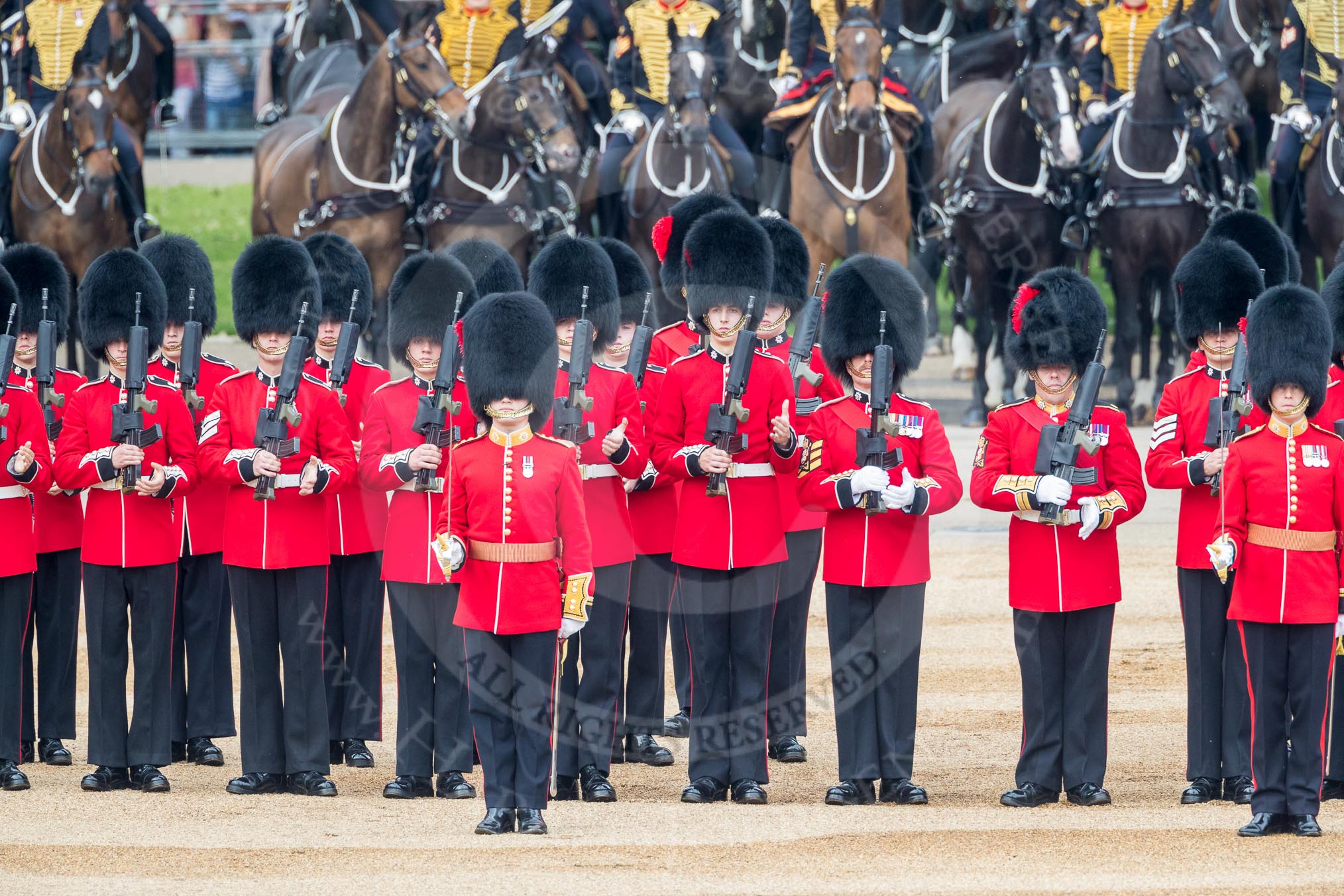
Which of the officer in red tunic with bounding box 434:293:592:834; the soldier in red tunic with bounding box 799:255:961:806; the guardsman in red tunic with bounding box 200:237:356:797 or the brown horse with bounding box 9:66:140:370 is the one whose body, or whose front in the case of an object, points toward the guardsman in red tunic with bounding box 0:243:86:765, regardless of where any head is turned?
the brown horse

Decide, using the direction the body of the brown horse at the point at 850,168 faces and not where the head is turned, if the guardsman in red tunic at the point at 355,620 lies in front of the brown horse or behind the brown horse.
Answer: in front

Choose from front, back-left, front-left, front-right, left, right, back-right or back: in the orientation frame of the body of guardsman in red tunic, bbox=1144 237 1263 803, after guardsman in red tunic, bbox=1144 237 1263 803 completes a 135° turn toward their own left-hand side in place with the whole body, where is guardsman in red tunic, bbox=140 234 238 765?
back-left

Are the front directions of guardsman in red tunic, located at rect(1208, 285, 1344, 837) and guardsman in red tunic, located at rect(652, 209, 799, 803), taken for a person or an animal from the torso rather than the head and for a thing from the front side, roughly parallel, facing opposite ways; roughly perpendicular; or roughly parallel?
roughly parallel

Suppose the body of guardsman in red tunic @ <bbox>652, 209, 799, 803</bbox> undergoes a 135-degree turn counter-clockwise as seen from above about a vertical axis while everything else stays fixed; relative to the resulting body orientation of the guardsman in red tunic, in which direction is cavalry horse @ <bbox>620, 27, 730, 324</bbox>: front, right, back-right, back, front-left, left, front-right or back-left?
front-left

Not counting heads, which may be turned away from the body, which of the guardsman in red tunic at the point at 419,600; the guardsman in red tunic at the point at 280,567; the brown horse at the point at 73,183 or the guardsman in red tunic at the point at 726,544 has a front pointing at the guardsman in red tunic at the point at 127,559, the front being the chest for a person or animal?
the brown horse

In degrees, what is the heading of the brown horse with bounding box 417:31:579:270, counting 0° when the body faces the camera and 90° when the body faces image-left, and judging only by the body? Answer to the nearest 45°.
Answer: approximately 315°

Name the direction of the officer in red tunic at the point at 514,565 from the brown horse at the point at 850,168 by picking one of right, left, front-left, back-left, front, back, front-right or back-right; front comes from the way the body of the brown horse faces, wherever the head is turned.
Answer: front

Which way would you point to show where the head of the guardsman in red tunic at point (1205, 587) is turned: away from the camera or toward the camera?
toward the camera

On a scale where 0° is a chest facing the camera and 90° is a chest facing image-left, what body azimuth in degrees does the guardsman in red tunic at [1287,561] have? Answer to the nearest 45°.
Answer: approximately 0°

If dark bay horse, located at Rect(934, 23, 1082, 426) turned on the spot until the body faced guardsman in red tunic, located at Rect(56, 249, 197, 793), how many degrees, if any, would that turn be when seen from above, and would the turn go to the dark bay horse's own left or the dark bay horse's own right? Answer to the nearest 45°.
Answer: approximately 45° to the dark bay horse's own right

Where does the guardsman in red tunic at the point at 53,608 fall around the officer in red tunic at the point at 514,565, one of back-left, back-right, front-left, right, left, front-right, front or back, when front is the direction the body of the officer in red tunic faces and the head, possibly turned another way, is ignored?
back-right

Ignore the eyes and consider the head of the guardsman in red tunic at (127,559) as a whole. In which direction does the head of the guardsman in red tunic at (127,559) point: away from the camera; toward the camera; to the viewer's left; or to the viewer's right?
toward the camera

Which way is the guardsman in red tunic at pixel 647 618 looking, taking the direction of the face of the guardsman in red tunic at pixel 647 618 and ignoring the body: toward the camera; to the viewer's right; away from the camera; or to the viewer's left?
toward the camera

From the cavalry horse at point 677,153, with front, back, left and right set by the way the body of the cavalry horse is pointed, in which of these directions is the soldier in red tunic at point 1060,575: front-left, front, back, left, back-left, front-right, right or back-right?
front

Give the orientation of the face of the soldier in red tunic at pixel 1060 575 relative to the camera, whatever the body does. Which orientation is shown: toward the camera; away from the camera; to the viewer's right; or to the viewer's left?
toward the camera

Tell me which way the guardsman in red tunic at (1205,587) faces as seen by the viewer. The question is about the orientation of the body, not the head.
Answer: toward the camera

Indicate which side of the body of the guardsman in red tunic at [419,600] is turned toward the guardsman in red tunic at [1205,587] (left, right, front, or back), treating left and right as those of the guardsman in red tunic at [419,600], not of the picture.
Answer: left

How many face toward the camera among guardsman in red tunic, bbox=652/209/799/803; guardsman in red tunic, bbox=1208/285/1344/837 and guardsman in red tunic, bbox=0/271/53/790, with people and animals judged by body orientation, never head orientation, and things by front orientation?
3

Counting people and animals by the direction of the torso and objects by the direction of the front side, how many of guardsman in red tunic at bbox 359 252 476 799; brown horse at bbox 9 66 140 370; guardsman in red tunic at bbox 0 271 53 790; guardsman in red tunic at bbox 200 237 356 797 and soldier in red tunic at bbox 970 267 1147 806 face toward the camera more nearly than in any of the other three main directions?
5
